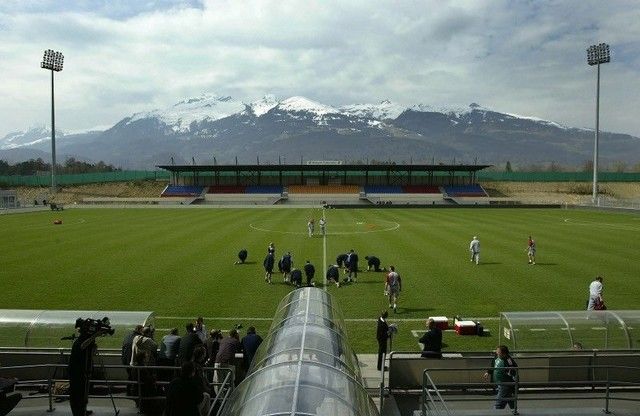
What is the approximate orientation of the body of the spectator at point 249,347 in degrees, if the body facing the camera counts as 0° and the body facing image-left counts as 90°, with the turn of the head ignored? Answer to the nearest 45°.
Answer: approximately 180°

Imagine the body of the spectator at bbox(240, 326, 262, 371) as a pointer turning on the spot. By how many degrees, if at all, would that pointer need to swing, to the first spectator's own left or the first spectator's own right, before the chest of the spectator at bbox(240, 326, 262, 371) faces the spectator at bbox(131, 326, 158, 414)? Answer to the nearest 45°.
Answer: approximately 135° to the first spectator's own left

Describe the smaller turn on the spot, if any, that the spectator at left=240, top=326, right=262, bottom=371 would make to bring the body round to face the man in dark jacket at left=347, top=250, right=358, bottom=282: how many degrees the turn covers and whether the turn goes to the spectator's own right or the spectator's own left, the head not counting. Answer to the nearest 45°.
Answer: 0° — they already face them

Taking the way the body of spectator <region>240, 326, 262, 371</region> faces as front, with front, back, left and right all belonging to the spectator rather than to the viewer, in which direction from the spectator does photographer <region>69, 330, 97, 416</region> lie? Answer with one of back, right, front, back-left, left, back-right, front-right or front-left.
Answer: back-left

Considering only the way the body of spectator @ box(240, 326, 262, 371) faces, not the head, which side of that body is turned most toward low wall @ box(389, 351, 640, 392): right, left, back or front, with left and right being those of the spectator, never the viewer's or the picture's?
right

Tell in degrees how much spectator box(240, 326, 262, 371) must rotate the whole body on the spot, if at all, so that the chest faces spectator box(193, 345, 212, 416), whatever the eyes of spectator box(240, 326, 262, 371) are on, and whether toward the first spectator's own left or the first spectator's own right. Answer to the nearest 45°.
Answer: approximately 180°

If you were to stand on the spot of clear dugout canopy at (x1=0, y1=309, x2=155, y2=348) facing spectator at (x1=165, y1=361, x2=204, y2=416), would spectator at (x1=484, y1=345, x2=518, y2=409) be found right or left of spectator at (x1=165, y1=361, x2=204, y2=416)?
left

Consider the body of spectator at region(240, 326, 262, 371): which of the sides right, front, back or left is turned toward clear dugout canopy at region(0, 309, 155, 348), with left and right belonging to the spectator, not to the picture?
left
